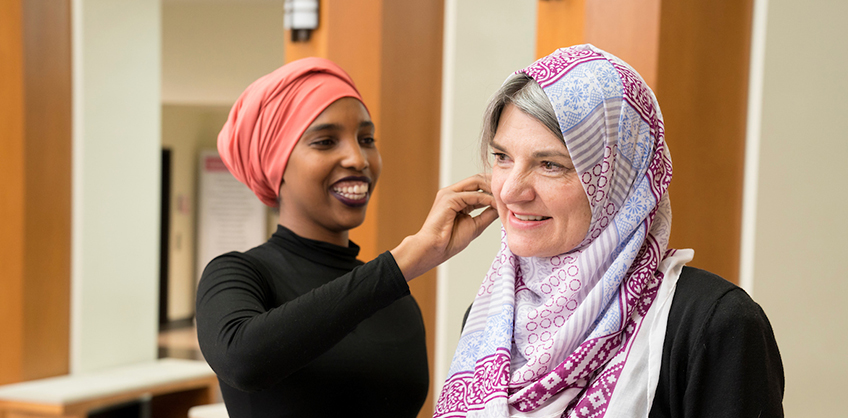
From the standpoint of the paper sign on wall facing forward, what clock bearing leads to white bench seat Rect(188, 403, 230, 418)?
The white bench seat is roughly at 12 o'clock from the paper sign on wall.

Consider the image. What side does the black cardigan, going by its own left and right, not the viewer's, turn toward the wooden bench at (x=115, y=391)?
right

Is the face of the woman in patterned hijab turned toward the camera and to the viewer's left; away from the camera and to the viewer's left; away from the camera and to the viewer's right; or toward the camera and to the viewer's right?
toward the camera and to the viewer's left

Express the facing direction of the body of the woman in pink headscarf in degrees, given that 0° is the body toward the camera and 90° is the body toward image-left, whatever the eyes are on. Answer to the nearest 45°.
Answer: approximately 315°

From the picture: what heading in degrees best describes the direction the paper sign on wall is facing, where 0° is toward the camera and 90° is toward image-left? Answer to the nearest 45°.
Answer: approximately 0°

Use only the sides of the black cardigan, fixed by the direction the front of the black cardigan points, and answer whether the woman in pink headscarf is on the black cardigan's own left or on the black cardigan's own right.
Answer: on the black cardigan's own right

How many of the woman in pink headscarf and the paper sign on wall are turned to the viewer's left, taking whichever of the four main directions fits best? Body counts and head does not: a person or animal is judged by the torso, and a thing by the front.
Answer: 0

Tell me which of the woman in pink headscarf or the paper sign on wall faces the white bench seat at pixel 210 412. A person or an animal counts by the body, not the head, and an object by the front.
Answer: the paper sign on wall

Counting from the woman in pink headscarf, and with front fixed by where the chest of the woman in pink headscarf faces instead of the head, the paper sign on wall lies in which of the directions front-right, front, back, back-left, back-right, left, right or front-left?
back-left

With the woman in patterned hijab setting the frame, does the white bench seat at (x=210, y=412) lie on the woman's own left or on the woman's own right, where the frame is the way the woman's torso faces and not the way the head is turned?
on the woman's own right

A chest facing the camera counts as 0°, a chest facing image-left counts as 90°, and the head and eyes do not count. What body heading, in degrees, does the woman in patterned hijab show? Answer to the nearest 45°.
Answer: approximately 45°
